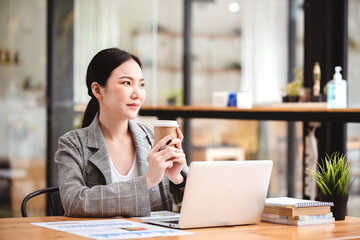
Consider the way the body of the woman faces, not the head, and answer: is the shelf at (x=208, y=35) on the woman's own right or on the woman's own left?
on the woman's own left

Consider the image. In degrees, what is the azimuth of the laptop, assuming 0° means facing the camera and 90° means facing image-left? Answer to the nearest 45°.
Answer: approximately 135°

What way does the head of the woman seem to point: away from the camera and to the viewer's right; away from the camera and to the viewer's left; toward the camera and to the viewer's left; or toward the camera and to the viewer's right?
toward the camera and to the viewer's right

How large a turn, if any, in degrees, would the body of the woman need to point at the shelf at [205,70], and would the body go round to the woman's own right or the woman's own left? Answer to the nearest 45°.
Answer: approximately 135° to the woman's own left

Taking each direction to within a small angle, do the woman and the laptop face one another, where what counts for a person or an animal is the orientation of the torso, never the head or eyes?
yes

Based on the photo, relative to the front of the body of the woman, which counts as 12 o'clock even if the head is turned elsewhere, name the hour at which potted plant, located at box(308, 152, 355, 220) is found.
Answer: The potted plant is roughly at 11 o'clock from the woman.

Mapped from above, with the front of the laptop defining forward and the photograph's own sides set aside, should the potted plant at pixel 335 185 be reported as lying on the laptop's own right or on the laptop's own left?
on the laptop's own right

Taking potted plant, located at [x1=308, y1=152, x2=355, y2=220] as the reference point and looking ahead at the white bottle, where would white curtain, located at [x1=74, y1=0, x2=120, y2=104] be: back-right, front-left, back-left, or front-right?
front-left

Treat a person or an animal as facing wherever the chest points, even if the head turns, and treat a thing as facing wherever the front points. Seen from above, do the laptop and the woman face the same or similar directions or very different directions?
very different directions

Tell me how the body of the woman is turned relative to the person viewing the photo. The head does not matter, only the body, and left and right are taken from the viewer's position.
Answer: facing the viewer and to the right of the viewer

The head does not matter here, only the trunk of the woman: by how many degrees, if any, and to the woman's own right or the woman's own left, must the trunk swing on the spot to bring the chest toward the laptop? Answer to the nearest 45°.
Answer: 0° — they already face it
